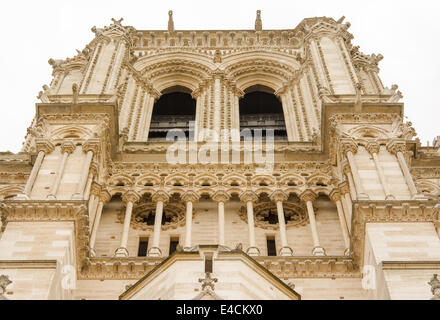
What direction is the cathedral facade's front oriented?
toward the camera
